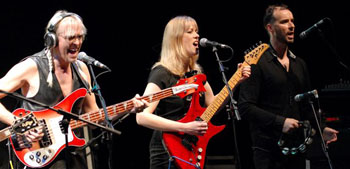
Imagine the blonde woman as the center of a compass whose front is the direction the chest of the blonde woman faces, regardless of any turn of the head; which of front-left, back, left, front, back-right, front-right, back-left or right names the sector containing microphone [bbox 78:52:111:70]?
right

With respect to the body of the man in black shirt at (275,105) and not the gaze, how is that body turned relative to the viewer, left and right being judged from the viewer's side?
facing the viewer and to the right of the viewer

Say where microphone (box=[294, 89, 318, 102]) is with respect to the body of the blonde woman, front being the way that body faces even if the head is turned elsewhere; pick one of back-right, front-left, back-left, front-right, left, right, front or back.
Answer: front-left

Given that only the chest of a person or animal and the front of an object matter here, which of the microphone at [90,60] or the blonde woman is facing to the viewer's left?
the microphone

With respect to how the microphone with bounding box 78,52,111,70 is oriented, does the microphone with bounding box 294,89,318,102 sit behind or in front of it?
behind

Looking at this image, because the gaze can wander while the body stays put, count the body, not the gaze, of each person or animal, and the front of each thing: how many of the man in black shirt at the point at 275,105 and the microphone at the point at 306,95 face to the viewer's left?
1

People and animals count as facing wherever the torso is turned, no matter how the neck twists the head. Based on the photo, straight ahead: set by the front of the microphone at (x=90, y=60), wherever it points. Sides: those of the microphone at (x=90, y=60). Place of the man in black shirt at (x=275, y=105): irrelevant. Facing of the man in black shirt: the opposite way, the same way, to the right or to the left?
to the left

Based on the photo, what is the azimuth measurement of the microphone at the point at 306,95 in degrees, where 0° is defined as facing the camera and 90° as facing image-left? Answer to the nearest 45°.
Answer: approximately 90°

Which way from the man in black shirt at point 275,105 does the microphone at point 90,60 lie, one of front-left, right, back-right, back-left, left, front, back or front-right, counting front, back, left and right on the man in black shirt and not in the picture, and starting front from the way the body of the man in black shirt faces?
right

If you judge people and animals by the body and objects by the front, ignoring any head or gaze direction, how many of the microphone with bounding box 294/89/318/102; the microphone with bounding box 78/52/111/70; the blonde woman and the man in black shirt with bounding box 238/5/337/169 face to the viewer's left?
2

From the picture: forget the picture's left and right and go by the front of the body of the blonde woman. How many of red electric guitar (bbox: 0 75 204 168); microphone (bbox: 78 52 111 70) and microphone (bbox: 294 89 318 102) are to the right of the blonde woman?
2

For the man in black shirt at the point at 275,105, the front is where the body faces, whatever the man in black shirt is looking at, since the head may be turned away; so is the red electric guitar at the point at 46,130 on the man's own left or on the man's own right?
on the man's own right

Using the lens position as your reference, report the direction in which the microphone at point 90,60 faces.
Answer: facing to the left of the viewer

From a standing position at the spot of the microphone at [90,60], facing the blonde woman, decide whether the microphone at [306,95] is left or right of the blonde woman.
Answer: right
